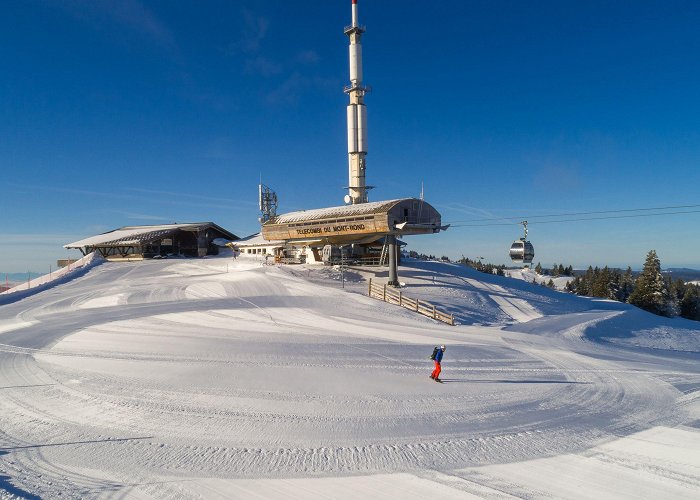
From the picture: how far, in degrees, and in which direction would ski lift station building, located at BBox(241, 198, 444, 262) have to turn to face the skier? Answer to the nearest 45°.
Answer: approximately 45° to its right

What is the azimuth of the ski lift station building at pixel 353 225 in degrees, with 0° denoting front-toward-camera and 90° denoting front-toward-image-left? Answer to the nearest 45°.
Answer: approximately 315°
